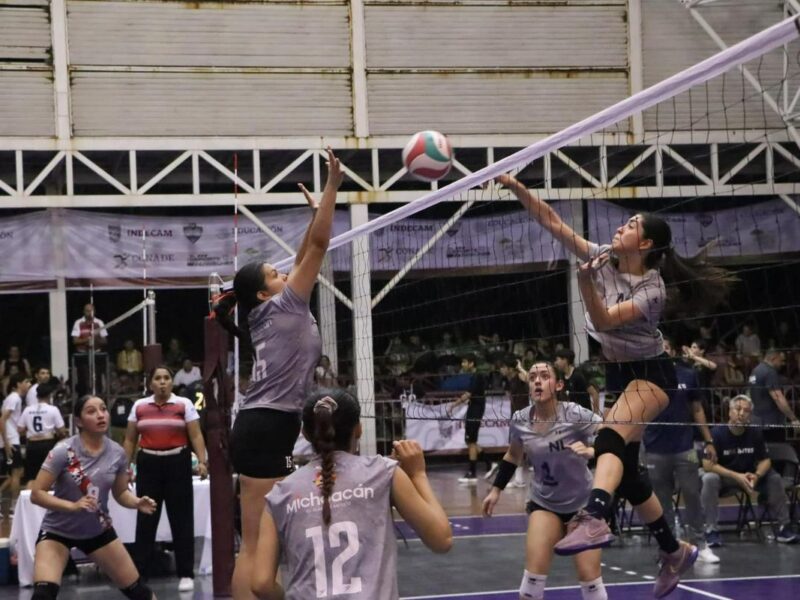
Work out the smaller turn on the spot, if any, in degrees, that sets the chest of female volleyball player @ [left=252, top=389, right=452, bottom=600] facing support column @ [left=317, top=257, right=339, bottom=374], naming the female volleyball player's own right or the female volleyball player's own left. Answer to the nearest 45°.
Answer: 0° — they already face it

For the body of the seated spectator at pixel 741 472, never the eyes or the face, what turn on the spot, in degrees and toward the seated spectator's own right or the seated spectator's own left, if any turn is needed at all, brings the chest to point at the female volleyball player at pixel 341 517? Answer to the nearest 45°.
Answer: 0° — they already face them

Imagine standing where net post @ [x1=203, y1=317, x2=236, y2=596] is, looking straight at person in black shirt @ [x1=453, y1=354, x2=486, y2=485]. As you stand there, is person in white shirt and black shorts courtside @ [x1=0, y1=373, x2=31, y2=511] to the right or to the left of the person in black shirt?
left

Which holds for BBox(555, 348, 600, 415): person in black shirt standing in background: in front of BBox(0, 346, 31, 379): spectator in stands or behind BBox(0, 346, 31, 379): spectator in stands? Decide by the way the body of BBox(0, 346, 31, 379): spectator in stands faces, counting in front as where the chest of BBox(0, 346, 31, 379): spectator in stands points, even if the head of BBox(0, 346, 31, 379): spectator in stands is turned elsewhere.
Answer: in front

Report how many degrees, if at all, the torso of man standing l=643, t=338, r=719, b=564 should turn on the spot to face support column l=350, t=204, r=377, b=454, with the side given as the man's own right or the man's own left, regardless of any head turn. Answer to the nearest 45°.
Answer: approximately 135° to the man's own right

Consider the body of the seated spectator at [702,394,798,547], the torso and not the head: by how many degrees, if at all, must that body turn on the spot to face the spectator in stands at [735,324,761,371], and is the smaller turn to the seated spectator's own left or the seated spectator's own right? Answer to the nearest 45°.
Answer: approximately 180°

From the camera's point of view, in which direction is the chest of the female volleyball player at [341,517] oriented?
away from the camera

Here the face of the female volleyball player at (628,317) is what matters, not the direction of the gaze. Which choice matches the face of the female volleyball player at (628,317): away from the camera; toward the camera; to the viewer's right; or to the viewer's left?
to the viewer's left

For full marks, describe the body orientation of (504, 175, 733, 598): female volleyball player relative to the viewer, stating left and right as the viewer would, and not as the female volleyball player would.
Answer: facing the viewer and to the left of the viewer
